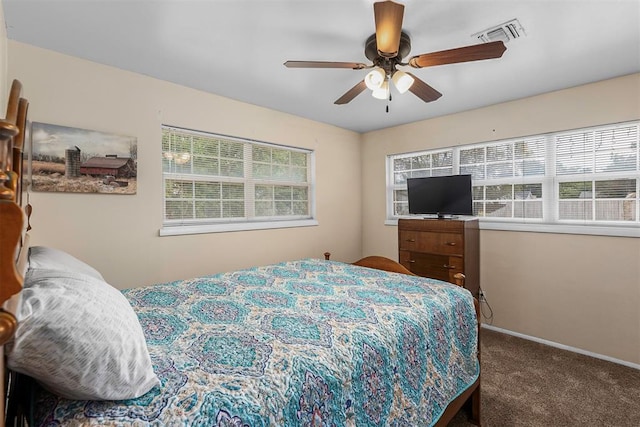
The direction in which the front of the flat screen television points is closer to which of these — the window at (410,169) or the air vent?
the air vent

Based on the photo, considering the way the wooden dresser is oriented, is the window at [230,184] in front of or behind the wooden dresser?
in front

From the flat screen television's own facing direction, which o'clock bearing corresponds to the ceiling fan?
The ceiling fan is roughly at 11 o'clock from the flat screen television.

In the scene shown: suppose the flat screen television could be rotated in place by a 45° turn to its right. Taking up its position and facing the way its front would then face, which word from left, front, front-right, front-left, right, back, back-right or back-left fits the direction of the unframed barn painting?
front-left

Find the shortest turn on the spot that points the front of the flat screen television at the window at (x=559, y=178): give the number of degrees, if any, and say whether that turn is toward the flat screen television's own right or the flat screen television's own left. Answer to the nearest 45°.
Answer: approximately 135° to the flat screen television's own left

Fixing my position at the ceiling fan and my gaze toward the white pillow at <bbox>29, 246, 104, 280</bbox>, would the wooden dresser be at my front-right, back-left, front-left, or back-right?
back-right

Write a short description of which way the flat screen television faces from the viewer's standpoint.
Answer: facing the viewer and to the left of the viewer

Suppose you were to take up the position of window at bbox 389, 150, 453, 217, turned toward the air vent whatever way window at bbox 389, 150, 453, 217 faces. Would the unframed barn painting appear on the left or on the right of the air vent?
right

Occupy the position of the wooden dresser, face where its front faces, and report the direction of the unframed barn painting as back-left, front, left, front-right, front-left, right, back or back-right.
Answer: front

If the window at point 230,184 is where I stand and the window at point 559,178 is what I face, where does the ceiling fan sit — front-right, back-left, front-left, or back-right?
front-right

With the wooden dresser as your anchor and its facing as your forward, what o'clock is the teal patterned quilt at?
The teal patterned quilt is roughly at 11 o'clock from the wooden dresser.
